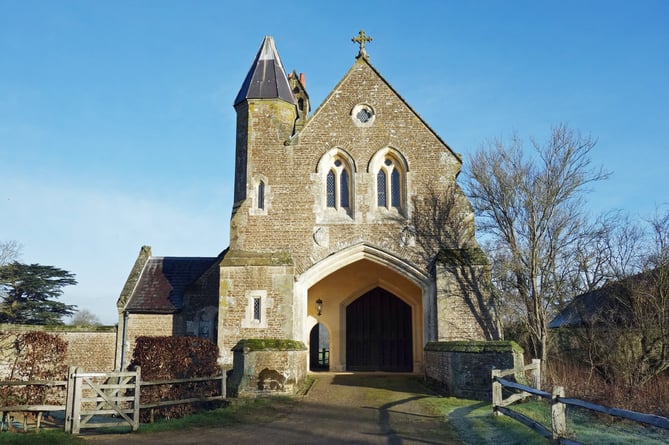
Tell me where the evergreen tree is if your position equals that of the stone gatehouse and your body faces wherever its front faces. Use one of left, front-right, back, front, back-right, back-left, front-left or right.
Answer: back-right

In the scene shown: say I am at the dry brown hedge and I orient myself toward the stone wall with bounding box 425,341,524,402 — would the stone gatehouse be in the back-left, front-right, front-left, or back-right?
front-left

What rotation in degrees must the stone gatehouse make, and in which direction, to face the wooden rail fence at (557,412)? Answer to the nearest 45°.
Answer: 0° — it already faces it

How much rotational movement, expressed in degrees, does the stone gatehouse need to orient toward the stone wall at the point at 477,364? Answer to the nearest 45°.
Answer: approximately 45° to its left

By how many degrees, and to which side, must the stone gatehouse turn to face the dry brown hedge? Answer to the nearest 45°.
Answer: approximately 45° to its right

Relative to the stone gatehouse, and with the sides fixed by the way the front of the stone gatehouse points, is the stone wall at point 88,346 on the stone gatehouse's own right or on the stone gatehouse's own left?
on the stone gatehouse's own right

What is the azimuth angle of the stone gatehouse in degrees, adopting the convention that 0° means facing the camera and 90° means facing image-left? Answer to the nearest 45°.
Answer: approximately 0°

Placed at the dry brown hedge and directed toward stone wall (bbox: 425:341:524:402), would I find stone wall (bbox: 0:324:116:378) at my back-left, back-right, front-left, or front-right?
back-left
